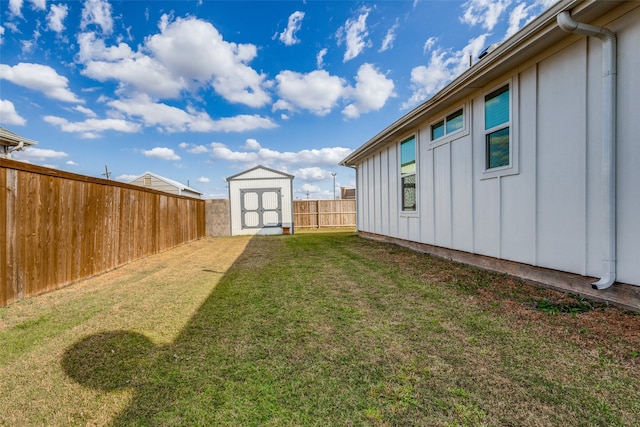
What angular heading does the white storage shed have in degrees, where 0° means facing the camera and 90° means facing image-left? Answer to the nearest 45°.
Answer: approximately 0°

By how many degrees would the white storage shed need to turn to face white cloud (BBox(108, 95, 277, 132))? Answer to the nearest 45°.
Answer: approximately 135° to its right

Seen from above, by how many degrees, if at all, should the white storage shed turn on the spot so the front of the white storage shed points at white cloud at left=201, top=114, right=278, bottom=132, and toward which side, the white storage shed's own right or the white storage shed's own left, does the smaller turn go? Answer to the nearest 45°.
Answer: approximately 180°

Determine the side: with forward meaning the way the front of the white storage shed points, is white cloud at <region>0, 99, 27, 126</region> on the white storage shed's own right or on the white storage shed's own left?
on the white storage shed's own right

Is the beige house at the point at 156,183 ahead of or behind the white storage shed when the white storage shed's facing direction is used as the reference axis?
behind

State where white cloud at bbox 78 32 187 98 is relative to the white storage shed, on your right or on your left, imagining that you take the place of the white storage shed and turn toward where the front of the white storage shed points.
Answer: on your right

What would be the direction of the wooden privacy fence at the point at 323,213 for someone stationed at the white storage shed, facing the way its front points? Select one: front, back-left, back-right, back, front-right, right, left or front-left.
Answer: back-left
